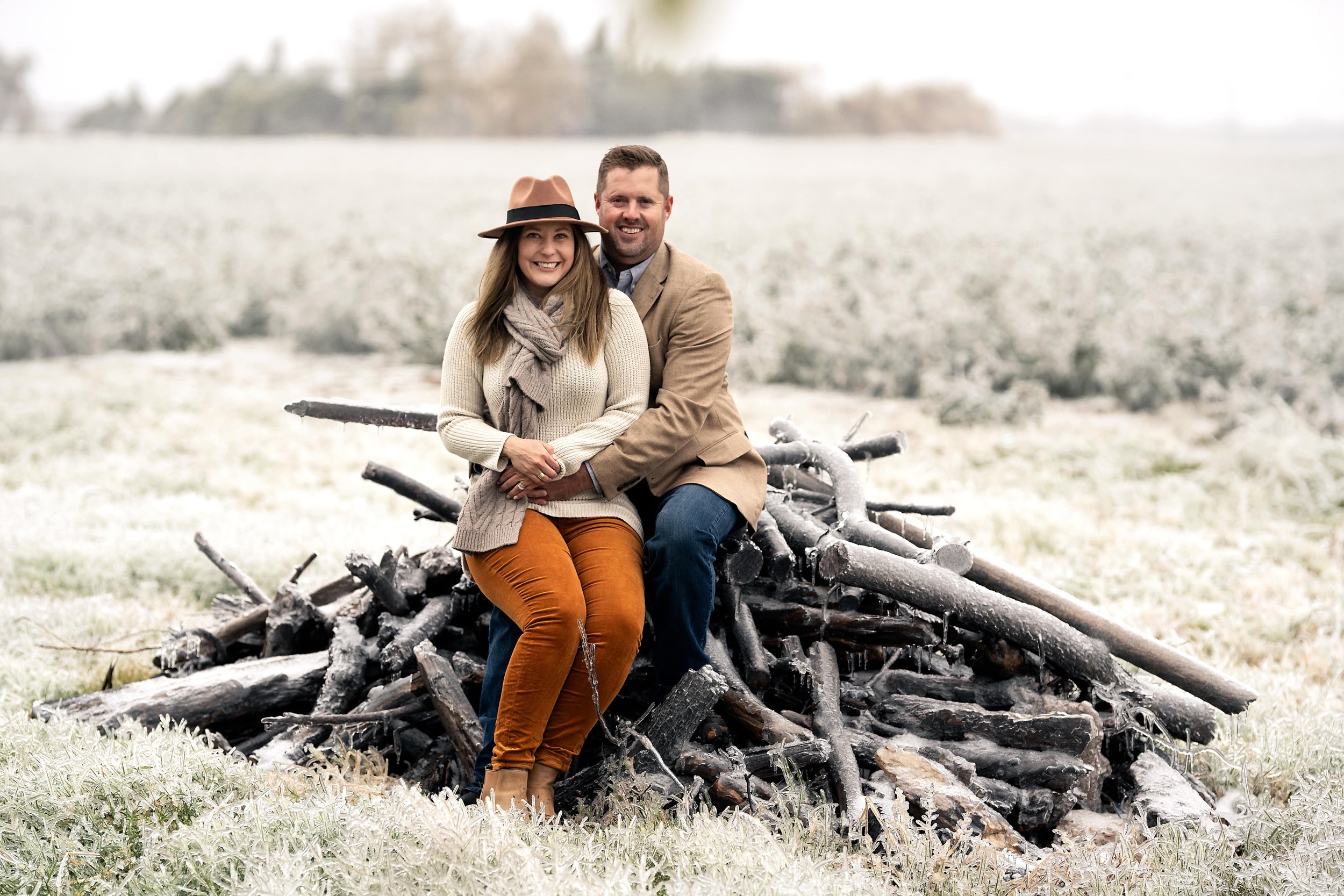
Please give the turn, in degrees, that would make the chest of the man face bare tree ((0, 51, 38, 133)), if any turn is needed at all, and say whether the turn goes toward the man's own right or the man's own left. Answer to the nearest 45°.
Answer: approximately 90° to the man's own right

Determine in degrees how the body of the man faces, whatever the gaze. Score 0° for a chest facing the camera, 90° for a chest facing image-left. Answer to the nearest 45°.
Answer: approximately 45°
